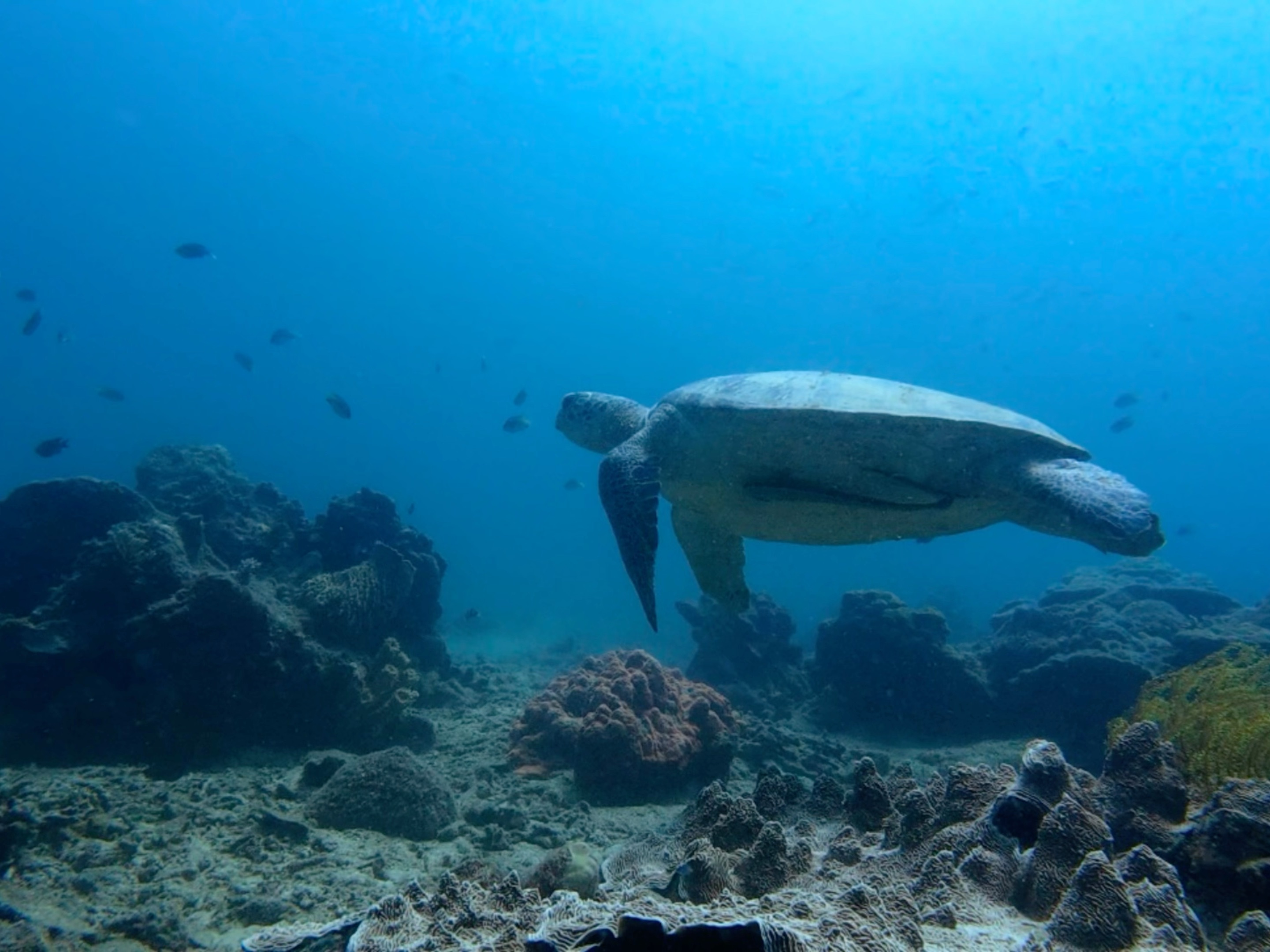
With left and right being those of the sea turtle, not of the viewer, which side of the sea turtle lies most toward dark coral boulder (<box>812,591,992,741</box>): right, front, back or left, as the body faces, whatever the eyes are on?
right

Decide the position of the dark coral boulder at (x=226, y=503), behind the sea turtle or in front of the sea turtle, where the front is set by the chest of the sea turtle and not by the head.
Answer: in front

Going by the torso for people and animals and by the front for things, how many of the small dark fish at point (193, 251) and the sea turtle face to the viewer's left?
2

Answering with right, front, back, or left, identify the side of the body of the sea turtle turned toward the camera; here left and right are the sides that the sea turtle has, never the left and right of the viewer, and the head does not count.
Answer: left

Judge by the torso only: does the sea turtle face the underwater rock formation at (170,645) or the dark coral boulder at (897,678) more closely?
the underwater rock formation

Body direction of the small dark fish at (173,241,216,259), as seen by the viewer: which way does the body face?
to the viewer's left

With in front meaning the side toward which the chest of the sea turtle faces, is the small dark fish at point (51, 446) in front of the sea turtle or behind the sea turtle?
in front
